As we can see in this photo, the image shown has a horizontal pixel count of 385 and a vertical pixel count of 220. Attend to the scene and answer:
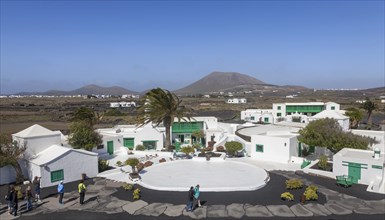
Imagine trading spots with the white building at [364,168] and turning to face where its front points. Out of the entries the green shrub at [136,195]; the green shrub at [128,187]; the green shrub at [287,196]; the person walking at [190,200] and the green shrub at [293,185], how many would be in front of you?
5

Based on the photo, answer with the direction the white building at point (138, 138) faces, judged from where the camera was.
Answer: facing the viewer

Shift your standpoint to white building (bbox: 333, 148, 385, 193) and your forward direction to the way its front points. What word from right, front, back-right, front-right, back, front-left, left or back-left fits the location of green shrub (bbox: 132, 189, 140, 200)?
front

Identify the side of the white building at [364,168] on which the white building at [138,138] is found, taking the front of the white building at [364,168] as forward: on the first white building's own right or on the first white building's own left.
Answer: on the first white building's own right

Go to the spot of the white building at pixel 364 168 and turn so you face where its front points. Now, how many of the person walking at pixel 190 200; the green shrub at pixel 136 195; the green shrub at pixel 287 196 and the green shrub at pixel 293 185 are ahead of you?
4

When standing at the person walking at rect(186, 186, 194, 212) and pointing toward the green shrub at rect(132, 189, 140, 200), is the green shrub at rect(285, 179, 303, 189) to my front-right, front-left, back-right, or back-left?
back-right

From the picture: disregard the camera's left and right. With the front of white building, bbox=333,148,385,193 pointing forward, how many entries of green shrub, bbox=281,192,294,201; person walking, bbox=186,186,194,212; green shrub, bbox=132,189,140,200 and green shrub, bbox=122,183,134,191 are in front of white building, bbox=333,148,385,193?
4

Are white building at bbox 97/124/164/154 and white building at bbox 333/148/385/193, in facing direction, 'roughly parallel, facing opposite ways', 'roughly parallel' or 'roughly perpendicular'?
roughly perpendicular

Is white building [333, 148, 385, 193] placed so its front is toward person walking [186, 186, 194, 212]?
yes

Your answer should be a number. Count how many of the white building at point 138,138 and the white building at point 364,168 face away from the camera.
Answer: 0

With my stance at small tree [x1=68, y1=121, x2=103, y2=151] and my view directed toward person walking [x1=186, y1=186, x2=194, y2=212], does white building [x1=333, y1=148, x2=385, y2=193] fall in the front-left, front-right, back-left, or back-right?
front-left

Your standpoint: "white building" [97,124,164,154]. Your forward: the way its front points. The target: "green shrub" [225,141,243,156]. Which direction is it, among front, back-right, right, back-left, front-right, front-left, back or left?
front-left

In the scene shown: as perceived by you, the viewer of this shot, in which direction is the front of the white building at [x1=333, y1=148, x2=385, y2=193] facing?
facing the viewer and to the left of the viewer

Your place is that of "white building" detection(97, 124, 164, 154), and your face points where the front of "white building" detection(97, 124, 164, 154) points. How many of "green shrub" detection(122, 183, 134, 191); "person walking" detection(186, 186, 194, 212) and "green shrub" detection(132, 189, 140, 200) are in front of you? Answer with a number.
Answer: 3

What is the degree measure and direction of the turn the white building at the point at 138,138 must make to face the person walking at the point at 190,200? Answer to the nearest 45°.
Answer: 0° — it already faces them

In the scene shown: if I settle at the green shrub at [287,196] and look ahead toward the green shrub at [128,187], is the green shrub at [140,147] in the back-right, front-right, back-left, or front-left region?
front-right

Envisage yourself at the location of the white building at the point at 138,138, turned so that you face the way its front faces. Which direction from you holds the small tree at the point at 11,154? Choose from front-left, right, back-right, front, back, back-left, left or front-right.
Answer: front-right

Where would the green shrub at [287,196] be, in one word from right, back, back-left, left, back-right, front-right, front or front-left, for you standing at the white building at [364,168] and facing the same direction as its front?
front
